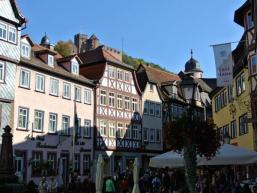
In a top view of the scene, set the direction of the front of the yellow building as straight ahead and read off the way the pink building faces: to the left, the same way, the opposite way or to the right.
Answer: to the left

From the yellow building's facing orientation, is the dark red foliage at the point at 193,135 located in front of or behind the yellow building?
in front

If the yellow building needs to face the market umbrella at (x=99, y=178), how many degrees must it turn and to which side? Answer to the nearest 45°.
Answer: approximately 45° to its left

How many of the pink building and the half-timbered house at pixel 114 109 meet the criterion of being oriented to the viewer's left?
0

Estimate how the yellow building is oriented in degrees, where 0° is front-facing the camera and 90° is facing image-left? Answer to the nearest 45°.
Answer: approximately 45°

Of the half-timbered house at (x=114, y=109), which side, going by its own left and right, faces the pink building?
right

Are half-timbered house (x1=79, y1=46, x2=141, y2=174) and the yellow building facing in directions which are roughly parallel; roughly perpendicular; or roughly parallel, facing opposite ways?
roughly perpendicular

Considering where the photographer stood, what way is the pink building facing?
facing the viewer and to the right of the viewer

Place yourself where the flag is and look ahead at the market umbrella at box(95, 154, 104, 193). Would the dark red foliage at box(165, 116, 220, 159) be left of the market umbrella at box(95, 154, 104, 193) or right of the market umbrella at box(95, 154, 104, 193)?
left

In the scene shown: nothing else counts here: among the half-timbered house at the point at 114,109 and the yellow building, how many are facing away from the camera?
0

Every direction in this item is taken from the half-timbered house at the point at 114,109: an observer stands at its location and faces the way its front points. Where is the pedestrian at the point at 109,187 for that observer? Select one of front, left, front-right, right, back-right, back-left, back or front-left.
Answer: front-right
